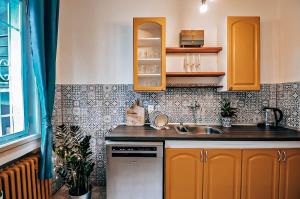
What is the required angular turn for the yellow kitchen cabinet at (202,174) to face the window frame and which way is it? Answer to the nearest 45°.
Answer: approximately 90° to its right

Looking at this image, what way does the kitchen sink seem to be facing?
toward the camera

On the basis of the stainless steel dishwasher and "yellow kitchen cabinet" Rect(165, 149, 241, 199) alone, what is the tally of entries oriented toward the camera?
2

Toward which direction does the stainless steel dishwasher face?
toward the camera

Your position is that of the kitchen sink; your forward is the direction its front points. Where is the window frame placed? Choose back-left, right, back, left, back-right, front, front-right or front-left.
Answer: front-right

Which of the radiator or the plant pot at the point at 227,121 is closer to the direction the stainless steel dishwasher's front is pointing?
the radiator

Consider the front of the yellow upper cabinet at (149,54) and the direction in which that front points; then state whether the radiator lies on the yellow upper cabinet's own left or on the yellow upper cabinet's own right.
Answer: on the yellow upper cabinet's own right

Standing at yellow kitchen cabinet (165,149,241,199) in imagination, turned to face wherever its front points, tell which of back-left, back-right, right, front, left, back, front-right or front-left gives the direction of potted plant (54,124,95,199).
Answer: right

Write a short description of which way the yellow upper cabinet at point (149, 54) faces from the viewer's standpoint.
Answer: facing the viewer
